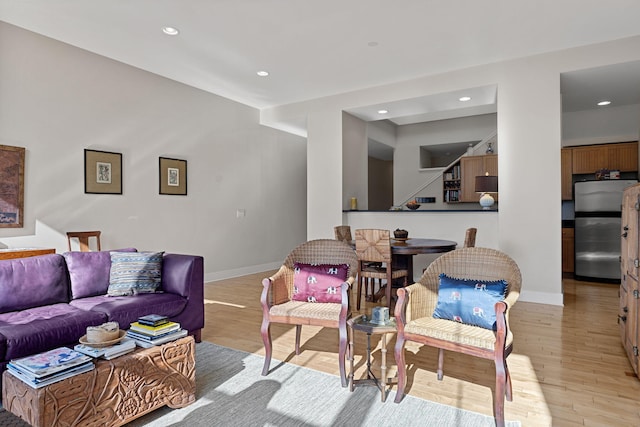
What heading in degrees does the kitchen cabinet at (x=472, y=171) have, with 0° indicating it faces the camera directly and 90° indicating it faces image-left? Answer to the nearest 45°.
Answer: approximately 0°

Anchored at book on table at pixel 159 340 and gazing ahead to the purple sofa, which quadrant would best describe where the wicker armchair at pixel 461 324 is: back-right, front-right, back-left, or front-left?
back-right

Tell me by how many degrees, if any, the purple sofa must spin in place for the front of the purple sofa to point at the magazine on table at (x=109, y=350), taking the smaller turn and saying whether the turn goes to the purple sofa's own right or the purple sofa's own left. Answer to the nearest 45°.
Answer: approximately 45° to the purple sofa's own right

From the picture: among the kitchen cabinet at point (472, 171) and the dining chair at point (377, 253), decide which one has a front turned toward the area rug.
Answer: the kitchen cabinet

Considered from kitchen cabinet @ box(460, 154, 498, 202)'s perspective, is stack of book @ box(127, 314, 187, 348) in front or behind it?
in front

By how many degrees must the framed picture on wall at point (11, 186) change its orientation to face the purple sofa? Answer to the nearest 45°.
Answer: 0° — it already faces it

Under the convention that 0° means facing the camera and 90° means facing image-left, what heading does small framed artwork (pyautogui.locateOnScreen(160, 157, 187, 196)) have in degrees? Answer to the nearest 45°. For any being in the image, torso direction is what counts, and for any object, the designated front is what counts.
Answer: approximately 315°

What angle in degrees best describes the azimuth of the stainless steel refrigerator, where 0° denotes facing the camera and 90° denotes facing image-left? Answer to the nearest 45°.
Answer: approximately 0°
